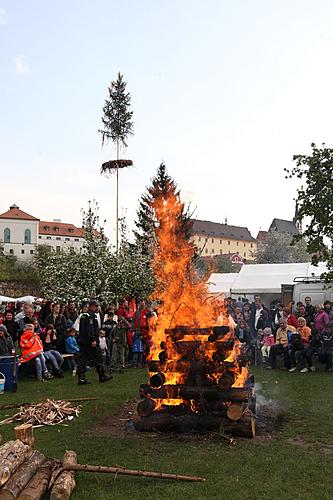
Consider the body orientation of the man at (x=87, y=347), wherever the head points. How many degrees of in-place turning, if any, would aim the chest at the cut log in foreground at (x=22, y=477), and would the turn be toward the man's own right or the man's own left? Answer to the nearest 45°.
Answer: approximately 90° to the man's own right

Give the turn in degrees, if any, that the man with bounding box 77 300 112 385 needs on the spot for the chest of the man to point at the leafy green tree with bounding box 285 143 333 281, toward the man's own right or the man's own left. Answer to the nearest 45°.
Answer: approximately 45° to the man's own left

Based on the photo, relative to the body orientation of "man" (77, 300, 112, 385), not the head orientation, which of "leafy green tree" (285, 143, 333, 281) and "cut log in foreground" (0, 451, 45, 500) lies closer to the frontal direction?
the leafy green tree

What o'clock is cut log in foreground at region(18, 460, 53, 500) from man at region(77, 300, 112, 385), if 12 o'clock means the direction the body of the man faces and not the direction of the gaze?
The cut log in foreground is roughly at 3 o'clock from the man.

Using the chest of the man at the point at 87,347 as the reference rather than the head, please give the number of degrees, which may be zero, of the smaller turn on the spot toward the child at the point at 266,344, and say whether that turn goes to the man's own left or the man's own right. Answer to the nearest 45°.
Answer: approximately 45° to the man's own left

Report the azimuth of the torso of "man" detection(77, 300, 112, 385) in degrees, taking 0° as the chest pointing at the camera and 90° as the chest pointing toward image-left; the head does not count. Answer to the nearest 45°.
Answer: approximately 270°

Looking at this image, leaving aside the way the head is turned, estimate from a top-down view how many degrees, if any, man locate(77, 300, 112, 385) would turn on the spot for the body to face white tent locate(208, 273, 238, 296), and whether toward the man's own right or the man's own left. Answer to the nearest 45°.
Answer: approximately 45° to the man's own left
